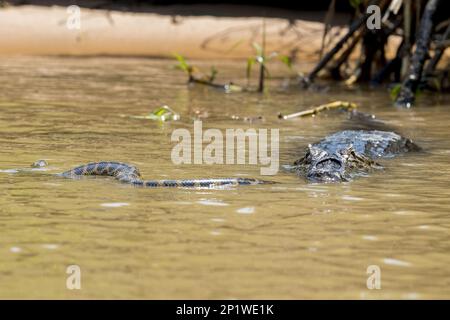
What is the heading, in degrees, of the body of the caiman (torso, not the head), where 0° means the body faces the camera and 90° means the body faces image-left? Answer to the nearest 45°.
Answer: approximately 45°

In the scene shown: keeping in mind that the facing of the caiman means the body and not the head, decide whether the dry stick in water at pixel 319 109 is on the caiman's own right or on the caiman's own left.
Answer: on the caiman's own right

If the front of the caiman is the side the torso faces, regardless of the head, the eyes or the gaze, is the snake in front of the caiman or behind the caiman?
in front

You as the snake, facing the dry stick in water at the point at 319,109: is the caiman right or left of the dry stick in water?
right

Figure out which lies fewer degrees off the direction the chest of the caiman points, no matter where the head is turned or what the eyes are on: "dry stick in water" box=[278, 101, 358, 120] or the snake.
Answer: the snake
